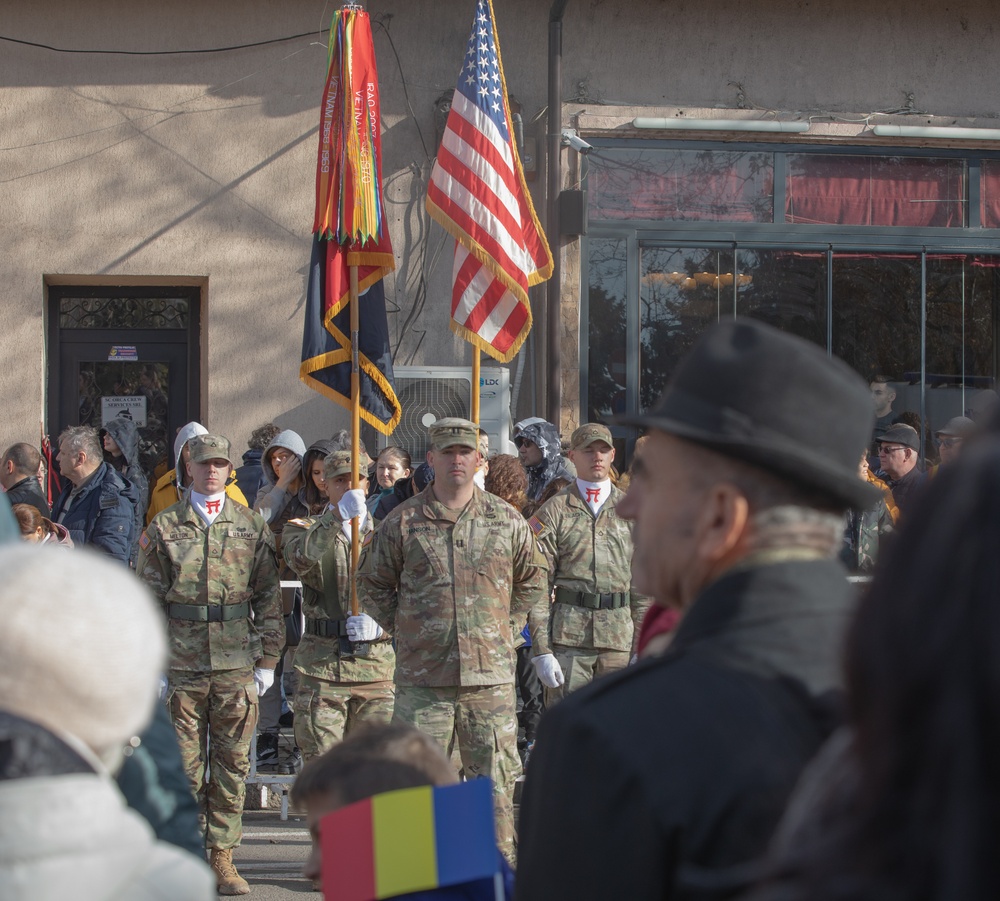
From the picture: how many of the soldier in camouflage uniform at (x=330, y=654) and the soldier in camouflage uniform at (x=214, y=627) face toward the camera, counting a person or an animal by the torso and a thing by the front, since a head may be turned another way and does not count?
2

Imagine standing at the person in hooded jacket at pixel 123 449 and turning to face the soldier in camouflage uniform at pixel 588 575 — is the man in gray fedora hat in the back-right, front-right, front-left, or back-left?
front-right

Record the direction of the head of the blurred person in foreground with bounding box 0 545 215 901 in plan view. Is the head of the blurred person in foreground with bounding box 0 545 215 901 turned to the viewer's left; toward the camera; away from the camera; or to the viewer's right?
away from the camera

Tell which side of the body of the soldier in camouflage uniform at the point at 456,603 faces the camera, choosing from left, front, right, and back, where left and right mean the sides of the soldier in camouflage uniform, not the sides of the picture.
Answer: front

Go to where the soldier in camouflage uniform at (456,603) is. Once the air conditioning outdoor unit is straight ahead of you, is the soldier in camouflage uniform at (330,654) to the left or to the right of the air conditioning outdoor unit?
left

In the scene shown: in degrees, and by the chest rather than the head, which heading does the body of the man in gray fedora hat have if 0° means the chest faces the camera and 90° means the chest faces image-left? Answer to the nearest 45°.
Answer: approximately 135°

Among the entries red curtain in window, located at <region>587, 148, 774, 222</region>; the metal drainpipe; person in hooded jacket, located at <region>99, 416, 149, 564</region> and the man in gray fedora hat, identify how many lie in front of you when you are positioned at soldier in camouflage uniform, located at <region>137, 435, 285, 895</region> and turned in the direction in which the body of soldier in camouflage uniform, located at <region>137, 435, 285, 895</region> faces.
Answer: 1

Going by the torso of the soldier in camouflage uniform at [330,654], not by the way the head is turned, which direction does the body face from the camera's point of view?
toward the camera

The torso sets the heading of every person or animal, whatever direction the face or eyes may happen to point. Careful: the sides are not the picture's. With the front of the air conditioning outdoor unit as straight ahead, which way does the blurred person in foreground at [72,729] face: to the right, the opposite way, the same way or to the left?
the opposite way

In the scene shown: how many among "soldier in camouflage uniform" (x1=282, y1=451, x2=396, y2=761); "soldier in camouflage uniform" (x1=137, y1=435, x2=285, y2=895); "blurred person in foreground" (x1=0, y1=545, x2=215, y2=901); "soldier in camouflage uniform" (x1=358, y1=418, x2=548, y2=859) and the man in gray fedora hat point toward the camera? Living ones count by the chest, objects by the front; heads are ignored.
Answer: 3

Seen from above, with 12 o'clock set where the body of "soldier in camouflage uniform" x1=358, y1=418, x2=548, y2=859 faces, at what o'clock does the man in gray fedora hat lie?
The man in gray fedora hat is roughly at 12 o'clock from the soldier in camouflage uniform.

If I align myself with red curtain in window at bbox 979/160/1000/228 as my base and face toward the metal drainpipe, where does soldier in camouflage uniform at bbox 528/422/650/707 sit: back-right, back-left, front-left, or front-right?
front-left

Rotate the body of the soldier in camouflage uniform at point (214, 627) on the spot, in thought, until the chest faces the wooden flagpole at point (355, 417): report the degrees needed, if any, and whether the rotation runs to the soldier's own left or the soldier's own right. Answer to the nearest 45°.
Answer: approximately 135° to the soldier's own left

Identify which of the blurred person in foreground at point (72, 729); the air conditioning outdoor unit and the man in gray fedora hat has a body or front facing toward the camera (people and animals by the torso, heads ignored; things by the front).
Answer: the air conditioning outdoor unit

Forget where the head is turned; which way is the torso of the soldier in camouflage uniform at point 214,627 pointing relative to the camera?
toward the camera

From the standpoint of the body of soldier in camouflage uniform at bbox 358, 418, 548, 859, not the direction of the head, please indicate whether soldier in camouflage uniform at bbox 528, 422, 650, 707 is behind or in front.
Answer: behind

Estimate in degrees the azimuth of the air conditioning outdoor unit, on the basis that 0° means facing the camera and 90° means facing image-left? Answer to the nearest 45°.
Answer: approximately 0°

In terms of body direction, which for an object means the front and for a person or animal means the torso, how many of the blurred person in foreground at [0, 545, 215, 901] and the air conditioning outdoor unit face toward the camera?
1

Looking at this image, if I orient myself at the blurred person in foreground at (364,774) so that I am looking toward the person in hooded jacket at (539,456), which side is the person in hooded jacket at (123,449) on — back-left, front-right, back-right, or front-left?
front-left
